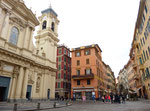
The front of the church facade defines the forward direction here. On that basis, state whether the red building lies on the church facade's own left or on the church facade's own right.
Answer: on the church facade's own left

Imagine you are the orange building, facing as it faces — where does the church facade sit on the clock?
The church facade is roughly at 1 o'clock from the orange building.

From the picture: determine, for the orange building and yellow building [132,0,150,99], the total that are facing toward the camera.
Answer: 1

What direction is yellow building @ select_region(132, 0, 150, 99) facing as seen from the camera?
to the viewer's left

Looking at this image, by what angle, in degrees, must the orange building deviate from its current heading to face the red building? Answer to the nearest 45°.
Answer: approximately 135° to its right

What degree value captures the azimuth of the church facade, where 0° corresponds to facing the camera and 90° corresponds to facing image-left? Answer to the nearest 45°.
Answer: approximately 315°

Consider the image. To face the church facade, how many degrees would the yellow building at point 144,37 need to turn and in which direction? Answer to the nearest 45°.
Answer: approximately 45° to its left

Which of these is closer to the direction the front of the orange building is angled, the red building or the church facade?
the church facade

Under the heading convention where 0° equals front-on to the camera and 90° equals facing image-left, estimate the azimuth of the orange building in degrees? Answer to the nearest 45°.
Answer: approximately 0°

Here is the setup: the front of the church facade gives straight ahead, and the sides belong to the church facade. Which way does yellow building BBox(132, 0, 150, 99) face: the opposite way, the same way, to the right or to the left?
the opposite way
